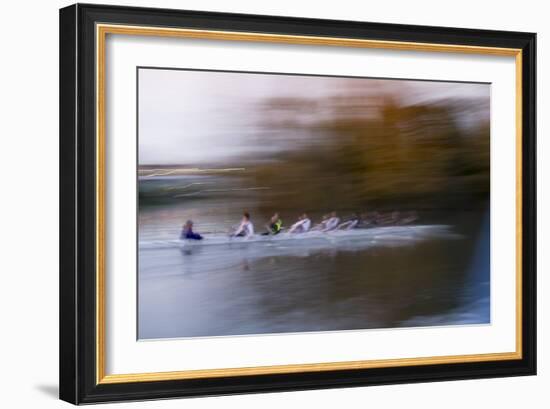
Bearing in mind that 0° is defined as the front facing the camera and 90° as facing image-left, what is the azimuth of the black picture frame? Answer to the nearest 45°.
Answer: approximately 315°
